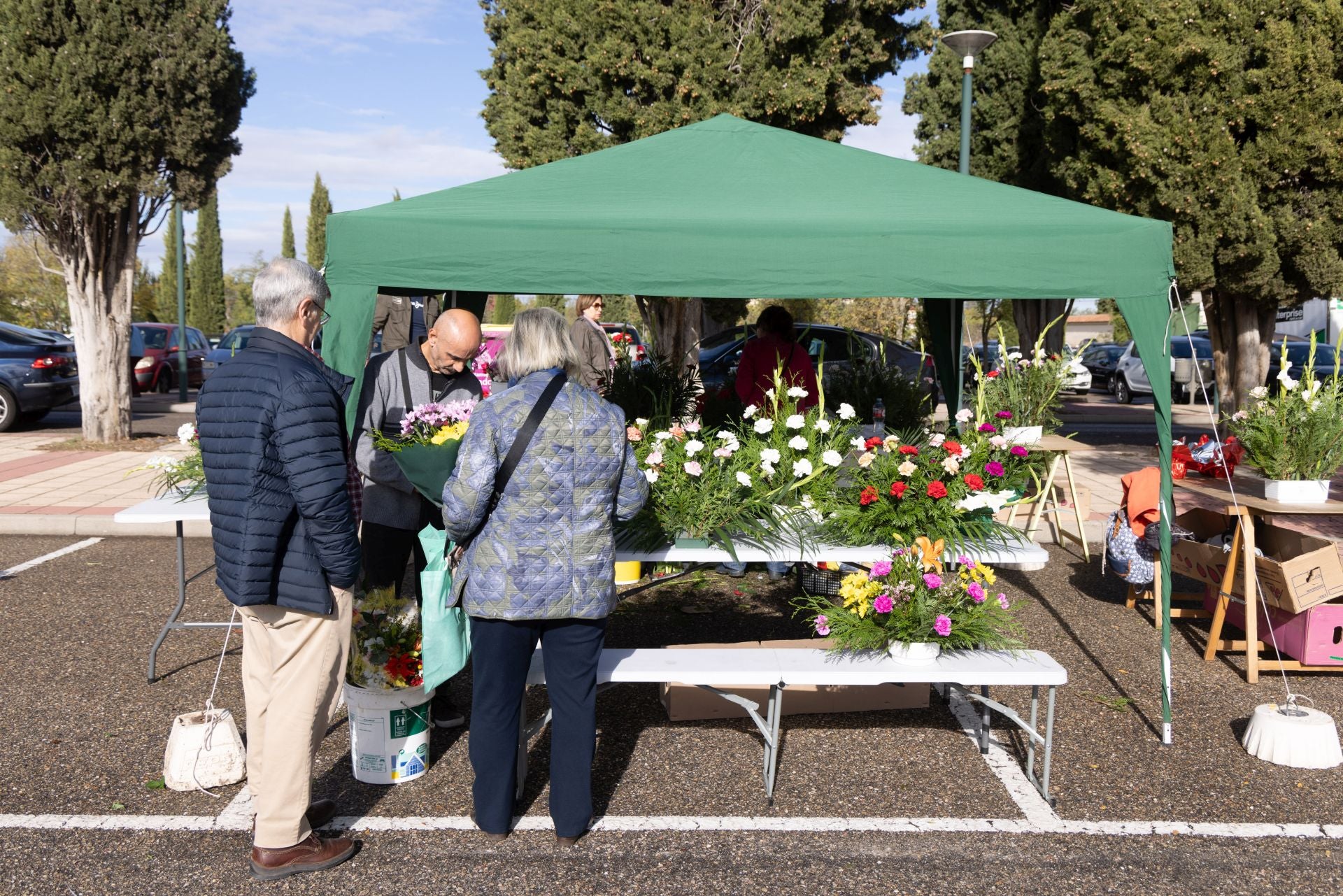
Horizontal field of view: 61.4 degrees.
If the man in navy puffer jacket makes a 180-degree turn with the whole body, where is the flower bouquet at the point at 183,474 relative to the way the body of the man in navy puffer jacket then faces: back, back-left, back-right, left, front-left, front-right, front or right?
back-right

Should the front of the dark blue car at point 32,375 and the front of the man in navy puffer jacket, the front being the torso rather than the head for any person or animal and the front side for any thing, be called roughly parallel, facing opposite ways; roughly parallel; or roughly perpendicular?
roughly perpendicular

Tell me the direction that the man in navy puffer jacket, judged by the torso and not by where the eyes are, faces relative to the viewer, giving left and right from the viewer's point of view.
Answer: facing away from the viewer and to the right of the viewer

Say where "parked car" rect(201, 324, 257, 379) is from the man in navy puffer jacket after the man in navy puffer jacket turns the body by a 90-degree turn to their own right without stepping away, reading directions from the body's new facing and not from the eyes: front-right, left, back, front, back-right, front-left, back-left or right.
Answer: back-left

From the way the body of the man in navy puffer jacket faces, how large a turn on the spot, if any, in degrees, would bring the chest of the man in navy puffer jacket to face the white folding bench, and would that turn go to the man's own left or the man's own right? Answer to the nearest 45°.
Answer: approximately 45° to the man's own right

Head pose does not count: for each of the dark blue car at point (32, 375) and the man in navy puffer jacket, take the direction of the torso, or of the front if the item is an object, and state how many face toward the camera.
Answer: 0

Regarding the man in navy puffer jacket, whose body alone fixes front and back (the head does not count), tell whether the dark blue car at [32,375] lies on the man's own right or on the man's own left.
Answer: on the man's own left

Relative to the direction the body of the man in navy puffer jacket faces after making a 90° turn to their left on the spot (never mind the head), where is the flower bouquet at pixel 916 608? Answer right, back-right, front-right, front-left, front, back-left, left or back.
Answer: back-right

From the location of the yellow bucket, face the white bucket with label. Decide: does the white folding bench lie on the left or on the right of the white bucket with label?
left

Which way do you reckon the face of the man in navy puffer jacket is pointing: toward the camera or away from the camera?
away from the camera

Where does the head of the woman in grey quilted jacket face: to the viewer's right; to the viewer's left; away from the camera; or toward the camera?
away from the camera
